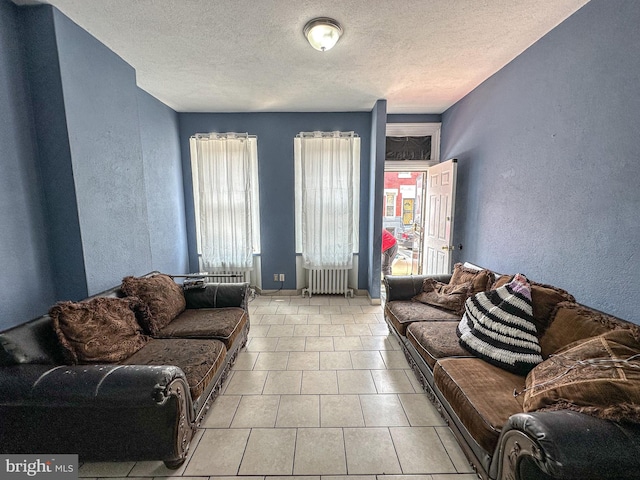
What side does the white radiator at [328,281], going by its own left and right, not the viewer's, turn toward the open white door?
left

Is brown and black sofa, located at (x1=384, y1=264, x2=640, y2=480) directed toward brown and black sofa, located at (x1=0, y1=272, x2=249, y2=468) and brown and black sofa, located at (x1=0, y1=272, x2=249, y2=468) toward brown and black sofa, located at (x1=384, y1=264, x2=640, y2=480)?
yes

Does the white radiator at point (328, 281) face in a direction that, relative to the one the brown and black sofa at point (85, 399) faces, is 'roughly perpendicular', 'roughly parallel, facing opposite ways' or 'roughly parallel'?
roughly perpendicular

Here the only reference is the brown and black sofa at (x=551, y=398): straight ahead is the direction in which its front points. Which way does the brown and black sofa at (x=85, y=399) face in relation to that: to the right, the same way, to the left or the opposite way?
the opposite way

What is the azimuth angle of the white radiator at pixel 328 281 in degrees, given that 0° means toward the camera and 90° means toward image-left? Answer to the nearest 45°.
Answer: approximately 0°

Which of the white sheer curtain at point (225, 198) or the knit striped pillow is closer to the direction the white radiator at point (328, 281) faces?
the knit striped pillow

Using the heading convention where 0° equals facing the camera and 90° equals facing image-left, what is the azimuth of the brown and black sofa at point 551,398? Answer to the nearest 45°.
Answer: approximately 45°
